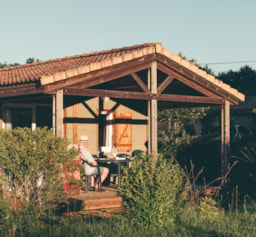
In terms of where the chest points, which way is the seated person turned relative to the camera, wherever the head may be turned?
to the viewer's right

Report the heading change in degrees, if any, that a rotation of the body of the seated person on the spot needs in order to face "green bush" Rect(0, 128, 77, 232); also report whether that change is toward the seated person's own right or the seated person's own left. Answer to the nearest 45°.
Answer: approximately 90° to the seated person's own right

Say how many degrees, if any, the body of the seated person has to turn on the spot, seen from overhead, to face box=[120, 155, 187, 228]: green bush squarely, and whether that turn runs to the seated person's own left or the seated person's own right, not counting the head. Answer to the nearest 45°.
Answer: approximately 90° to the seated person's own right
